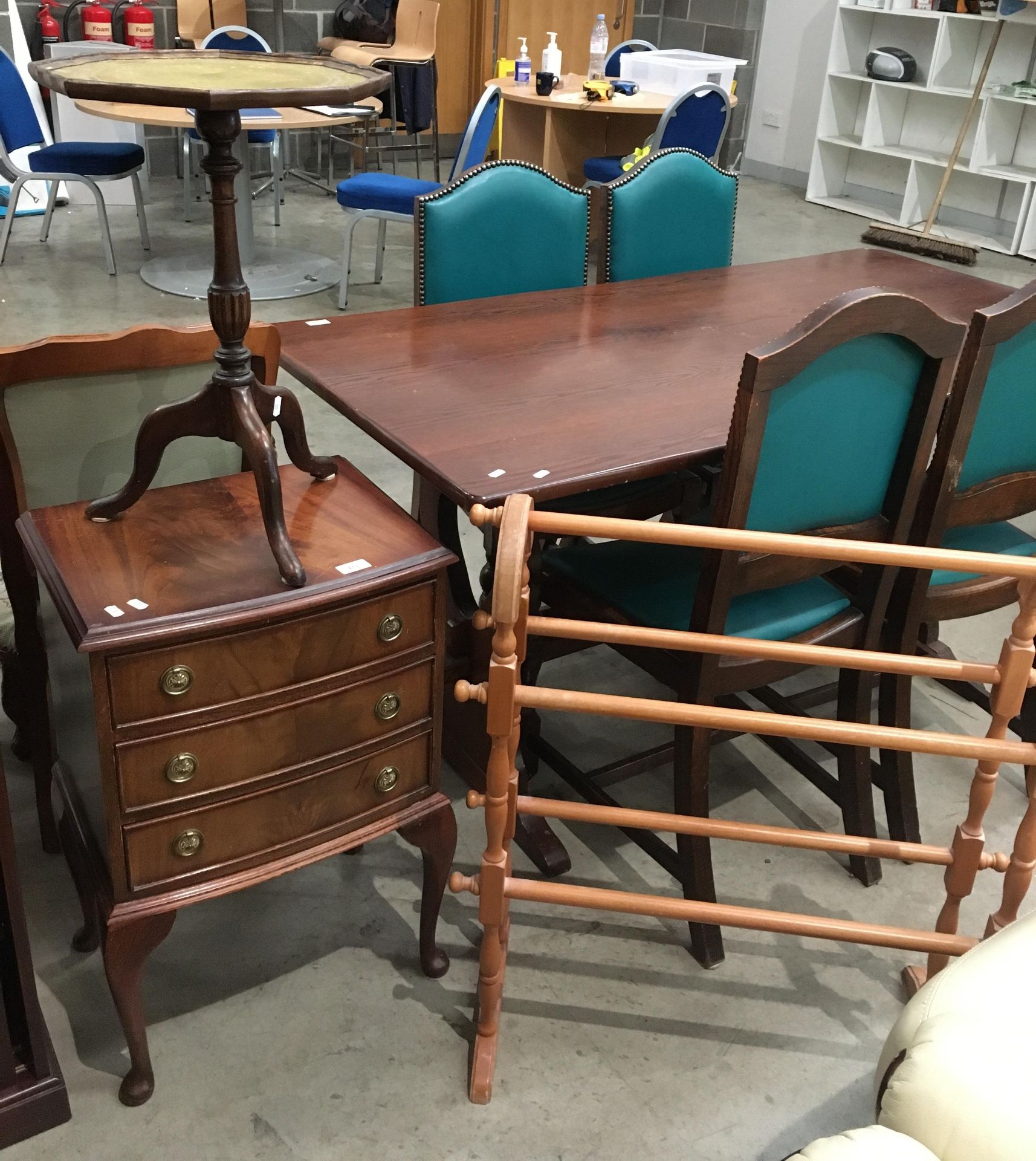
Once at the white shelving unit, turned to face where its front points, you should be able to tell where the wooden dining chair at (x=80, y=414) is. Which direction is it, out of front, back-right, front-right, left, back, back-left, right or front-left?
front-left

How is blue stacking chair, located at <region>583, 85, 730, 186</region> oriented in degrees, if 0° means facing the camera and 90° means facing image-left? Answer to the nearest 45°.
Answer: approximately 45°

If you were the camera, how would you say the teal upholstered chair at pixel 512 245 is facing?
facing the viewer and to the right of the viewer

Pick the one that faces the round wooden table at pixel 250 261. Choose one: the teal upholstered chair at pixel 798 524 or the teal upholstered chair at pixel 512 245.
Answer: the teal upholstered chair at pixel 798 524

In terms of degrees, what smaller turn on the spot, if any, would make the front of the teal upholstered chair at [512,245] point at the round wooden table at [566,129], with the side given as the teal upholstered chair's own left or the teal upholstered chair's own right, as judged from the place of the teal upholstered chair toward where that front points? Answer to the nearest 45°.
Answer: approximately 135° to the teal upholstered chair's own left

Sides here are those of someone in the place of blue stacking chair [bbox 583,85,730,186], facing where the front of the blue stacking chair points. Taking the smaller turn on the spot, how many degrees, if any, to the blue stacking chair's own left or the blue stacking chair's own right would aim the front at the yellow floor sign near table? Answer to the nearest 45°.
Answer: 0° — it already faces it

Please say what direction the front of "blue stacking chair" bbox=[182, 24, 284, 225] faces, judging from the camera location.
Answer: facing the viewer

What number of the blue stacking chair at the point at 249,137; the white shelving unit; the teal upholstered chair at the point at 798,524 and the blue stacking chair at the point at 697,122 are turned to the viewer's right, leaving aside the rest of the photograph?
0

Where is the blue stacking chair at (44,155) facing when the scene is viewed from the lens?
facing to the right of the viewer

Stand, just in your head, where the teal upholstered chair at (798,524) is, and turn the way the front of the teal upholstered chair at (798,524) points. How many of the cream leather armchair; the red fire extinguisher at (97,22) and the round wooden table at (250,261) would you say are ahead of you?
2

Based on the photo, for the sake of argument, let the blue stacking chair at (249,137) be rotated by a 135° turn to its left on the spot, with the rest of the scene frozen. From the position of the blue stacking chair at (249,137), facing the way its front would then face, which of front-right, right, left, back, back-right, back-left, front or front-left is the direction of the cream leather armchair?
back-right

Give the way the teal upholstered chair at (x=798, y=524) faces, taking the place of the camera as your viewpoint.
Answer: facing away from the viewer and to the left of the viewer

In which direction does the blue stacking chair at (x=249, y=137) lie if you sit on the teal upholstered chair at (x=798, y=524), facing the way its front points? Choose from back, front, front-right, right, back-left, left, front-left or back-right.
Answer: front

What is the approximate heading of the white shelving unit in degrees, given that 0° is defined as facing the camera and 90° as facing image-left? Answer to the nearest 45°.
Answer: approximately 45°

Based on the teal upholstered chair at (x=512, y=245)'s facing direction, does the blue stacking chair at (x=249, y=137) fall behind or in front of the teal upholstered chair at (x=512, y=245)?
behind

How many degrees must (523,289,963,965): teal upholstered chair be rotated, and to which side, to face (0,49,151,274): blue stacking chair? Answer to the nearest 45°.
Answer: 0° — it already faces it
